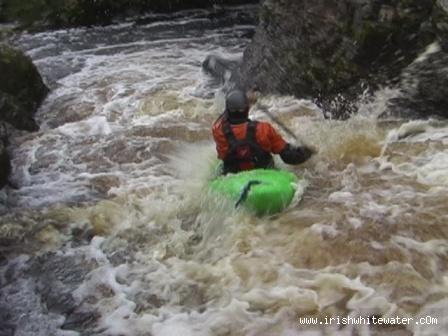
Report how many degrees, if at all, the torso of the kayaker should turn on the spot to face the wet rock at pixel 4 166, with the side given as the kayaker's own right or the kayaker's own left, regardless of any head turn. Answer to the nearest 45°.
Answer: approximately 90° to the kayaker's own left

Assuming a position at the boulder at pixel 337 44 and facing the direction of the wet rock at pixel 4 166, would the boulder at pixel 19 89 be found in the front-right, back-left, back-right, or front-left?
front-right

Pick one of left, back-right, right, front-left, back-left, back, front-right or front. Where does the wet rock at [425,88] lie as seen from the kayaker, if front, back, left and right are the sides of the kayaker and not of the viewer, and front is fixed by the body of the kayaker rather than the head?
front-right

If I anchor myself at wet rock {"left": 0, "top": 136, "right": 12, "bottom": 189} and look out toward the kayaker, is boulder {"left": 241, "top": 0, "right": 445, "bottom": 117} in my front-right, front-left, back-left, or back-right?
front-left

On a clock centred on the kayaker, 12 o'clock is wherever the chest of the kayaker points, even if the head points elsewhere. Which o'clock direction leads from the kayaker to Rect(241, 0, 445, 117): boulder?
The boulder is roughly at 1 o'clock from the kayaker.

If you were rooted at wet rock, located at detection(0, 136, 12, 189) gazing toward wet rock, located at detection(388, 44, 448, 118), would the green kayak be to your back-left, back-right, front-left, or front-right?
front-right

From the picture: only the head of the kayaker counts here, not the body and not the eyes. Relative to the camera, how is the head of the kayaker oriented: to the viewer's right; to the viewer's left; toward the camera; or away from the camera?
away from the camera

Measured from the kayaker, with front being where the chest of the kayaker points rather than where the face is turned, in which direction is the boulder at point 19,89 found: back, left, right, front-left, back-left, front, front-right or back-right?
front-left

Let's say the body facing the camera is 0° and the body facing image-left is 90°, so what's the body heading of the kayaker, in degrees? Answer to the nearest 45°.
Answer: approximately 180°
